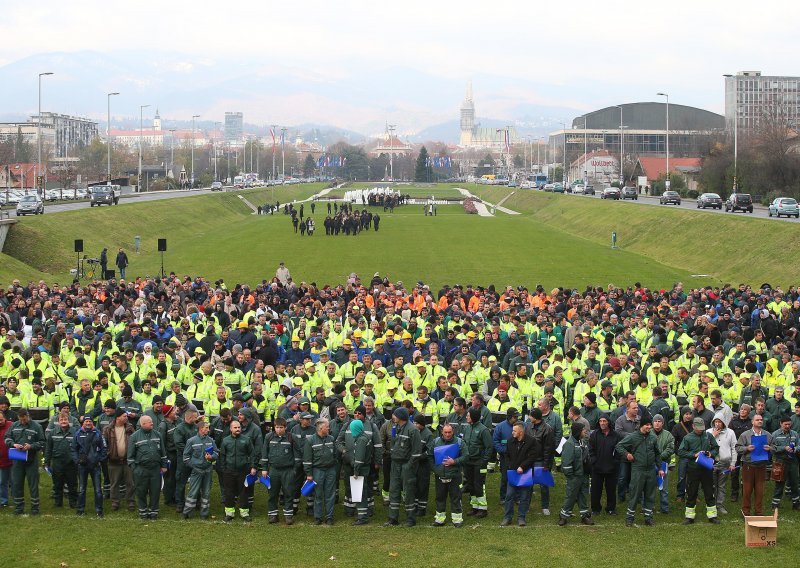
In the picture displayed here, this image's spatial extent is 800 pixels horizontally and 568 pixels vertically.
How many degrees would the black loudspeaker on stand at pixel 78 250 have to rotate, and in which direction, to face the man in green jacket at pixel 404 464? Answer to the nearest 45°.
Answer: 0° — it already faces them

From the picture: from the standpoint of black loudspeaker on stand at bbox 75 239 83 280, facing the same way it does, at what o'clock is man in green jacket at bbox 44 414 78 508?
The man in green jacket is roughly at 12 o'clock from the black loudspeaker on stand.

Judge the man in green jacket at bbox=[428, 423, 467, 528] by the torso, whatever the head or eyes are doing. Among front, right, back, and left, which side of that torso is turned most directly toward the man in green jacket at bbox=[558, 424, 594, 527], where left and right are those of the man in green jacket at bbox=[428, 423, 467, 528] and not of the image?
left
